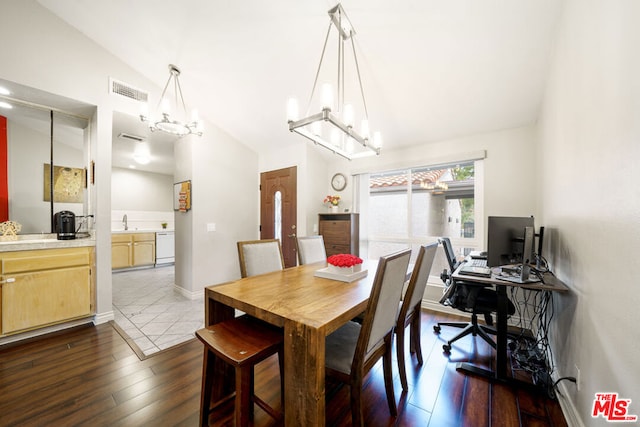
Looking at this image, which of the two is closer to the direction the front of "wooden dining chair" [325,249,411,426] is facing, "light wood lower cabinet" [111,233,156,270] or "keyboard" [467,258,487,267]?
the light wood lower cabinet

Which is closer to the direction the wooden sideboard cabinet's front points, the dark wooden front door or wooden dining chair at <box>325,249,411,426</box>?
the wooden dining chair

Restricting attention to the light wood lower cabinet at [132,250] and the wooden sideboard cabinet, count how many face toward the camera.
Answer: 2

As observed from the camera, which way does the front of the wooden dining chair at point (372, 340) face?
facing away from the viewer and to the left of the viewer

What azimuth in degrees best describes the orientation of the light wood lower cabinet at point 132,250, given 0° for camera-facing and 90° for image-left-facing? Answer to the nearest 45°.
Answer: approximately 0°

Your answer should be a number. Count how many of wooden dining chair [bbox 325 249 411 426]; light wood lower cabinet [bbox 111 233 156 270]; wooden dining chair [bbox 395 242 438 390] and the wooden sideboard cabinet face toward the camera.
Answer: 2

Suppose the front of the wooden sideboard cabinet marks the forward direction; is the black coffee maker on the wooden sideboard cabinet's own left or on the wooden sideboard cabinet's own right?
on the wooden sideboard cabinet's own right

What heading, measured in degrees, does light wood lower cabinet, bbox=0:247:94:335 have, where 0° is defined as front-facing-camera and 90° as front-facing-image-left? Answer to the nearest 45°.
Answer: approximately 315°
